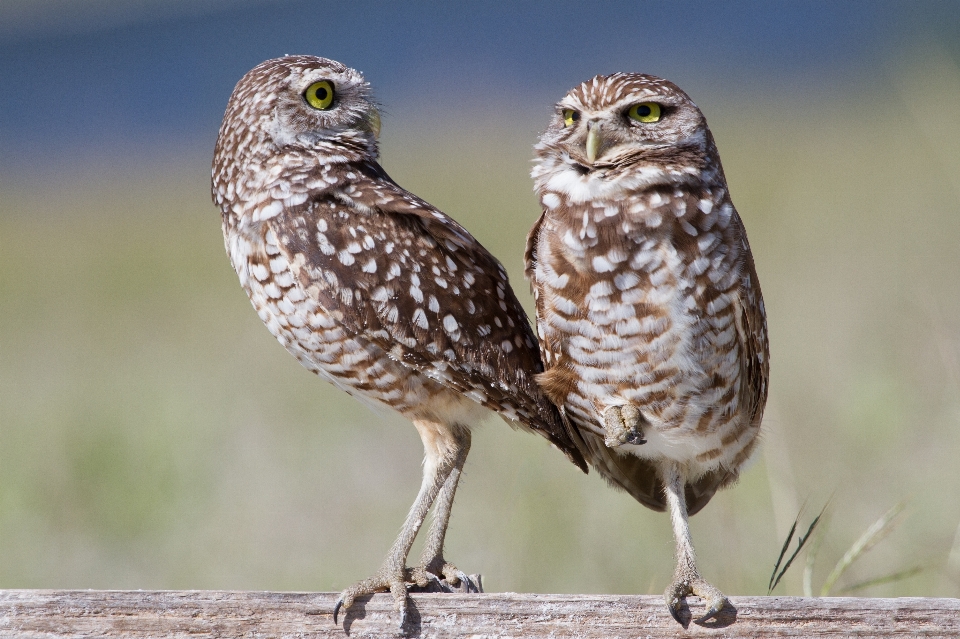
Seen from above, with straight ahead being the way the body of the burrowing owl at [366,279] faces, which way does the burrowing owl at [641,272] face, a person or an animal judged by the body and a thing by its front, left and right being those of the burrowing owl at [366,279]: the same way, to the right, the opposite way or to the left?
to the left

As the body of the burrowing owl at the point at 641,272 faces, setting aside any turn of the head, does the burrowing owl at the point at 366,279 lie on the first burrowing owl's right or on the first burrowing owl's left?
on the first burrowing owl's right

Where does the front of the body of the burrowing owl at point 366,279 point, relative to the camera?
to the viewer's left

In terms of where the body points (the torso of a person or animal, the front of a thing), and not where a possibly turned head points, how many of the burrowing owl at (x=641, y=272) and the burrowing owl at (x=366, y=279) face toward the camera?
1

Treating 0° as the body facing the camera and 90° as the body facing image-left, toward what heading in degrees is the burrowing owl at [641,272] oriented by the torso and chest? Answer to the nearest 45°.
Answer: approximately 0°

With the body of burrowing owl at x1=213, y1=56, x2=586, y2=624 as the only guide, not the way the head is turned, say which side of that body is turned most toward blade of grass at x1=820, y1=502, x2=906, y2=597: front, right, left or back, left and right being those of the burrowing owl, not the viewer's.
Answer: back
